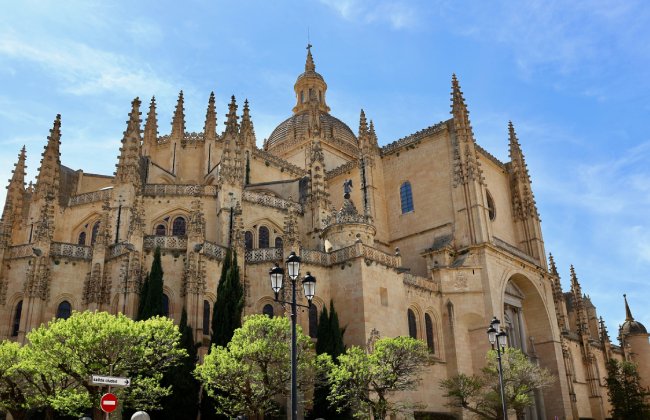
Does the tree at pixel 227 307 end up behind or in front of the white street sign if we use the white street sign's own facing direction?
behind

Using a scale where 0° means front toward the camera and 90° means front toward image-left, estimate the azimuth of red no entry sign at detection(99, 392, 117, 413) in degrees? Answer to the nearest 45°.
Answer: approximately 0°

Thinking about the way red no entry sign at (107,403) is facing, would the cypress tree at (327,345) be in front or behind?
behind

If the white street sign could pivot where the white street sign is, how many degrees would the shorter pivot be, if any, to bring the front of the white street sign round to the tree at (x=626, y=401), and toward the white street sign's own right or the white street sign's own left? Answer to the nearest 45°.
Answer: approximately 135° to the white street sign's own left

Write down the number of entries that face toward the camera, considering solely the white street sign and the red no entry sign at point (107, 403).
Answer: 2

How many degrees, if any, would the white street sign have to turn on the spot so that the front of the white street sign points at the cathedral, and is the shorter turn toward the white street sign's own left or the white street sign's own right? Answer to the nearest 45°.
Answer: approximately 135° to the white street sign's own left

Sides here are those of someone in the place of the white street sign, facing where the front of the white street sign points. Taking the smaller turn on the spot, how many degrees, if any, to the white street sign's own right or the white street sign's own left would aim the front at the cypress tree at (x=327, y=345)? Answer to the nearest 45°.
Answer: approximately 135° to the white street sign's own left

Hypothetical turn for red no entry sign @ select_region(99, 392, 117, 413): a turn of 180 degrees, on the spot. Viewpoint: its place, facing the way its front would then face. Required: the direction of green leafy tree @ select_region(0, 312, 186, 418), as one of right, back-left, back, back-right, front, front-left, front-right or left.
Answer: front

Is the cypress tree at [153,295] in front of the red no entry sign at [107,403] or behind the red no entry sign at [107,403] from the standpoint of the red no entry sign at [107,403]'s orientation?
behind

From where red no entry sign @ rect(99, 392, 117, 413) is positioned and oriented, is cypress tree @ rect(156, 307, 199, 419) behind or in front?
behind
